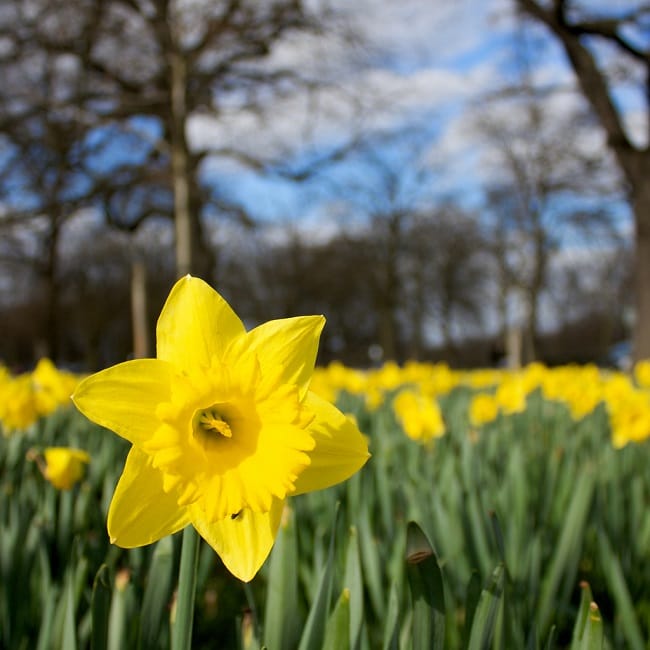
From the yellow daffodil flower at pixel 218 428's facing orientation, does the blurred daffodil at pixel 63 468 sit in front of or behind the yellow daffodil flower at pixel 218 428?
behind

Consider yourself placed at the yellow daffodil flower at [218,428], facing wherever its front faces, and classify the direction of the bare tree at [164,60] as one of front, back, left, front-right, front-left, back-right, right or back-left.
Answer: back

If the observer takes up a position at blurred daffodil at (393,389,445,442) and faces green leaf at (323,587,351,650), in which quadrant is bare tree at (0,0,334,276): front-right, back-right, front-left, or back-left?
back-right

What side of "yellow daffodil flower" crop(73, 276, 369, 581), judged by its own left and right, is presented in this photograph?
front
